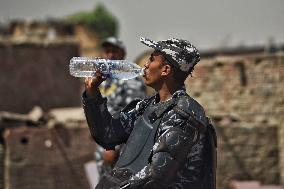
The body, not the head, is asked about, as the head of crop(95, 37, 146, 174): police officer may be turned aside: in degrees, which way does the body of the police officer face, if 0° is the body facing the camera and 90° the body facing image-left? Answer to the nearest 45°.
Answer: approximately 45°

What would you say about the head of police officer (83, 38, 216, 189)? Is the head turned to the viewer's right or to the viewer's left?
to the viewer's left

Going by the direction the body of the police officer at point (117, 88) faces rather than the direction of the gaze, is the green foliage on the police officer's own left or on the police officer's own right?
on the police officer's own right

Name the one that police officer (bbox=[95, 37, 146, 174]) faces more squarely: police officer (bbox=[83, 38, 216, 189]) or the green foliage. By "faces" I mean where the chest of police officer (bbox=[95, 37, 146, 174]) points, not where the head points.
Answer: the police officer

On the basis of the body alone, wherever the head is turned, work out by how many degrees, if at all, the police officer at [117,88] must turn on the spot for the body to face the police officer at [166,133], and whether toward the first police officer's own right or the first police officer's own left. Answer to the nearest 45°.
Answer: approximately 45° to the first police officer's own left
